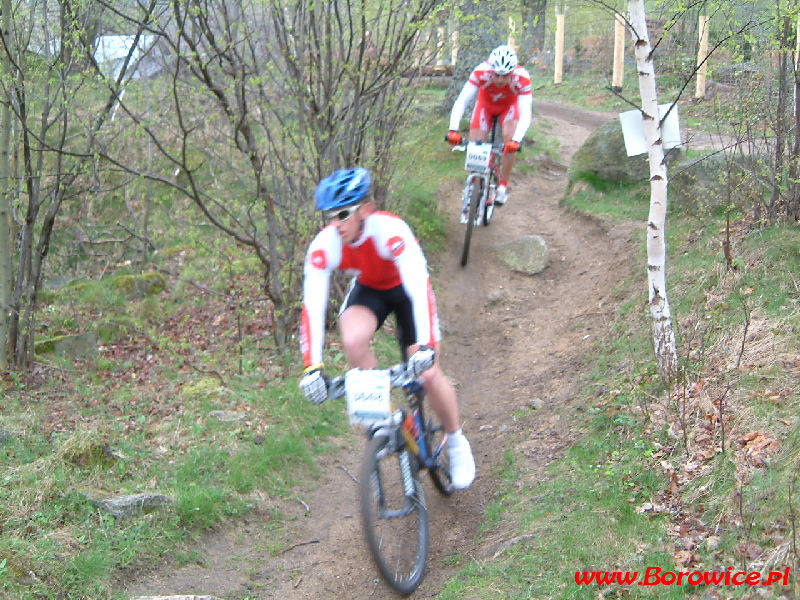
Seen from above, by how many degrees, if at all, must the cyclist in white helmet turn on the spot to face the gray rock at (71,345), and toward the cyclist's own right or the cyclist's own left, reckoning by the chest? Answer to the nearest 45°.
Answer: approximately 90° to the cyclist's own right

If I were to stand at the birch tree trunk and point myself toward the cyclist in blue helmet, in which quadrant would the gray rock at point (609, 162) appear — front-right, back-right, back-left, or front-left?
back-right

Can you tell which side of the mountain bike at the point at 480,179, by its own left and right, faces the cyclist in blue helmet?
front

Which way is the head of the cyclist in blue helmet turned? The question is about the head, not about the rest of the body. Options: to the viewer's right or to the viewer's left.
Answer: to the viewer's left

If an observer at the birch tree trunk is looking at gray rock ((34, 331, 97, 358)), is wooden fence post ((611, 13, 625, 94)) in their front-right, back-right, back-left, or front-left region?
front-right

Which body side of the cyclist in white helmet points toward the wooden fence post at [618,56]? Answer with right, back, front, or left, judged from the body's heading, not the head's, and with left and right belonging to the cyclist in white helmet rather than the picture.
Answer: back

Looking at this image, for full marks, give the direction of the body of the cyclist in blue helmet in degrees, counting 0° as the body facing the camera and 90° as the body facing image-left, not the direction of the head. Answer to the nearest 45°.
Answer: approximately 45°

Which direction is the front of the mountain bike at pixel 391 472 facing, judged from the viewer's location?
facing the viewer and to the left of the viewer

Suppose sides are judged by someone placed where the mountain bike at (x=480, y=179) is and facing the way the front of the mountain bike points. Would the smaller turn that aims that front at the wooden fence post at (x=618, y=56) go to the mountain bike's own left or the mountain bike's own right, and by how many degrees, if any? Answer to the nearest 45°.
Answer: approximately 180°

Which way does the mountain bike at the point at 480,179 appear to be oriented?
toward the camera

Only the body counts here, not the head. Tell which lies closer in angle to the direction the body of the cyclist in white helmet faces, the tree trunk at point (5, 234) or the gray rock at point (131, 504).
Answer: the gray rock

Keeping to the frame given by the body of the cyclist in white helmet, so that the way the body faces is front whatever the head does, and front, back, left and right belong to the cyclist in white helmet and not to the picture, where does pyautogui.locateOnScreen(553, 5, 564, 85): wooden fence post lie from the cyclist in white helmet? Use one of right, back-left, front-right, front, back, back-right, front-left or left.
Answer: back

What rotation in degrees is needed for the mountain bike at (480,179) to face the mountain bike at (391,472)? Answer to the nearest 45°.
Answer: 0° — it already faces it

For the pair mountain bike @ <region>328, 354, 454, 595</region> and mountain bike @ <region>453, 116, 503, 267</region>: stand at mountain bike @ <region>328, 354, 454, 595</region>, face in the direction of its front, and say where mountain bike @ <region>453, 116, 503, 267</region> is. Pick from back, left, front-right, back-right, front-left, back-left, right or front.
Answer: back-right

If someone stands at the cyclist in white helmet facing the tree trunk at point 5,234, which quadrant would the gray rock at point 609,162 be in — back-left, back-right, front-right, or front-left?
back-right

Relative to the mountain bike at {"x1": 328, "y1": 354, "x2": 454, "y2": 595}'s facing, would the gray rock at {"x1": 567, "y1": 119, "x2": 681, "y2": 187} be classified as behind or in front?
behind

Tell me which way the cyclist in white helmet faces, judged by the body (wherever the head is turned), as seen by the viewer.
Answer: toward the camera
